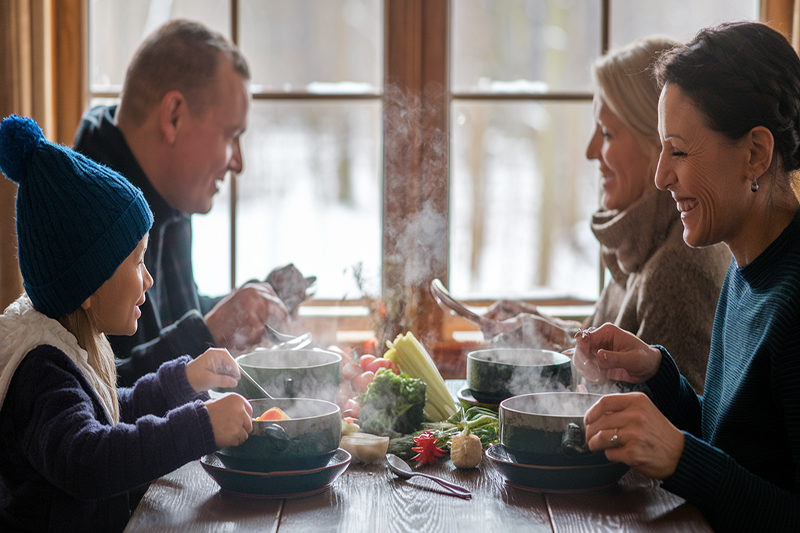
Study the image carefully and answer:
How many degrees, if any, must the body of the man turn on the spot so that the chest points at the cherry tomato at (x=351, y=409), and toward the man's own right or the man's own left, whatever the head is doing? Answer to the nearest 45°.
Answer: approximately 90° to the man's own right

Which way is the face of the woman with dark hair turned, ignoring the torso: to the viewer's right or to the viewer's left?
to the viewer's left

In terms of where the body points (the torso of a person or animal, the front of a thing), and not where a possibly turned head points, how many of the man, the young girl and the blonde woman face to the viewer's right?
2

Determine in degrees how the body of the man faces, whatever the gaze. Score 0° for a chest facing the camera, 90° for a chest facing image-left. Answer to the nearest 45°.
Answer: approximately 270°

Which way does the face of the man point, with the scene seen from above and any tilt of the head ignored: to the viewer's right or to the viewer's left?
to the viewer's right

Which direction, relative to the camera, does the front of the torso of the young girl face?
to the viewer's right

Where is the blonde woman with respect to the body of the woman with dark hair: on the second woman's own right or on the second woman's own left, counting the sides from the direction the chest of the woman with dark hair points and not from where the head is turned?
on the second woman's own right

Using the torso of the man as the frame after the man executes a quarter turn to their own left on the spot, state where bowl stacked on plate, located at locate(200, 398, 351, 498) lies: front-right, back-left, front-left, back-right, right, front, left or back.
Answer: back

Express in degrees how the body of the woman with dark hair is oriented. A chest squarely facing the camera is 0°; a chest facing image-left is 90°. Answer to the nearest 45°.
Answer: approximately 90°

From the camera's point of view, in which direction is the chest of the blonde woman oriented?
to the viewer's left
